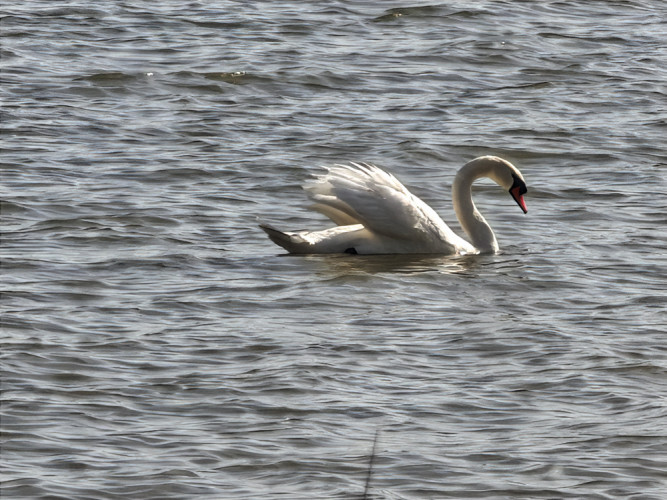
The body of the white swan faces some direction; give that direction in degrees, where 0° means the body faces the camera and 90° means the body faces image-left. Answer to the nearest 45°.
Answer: approximately 270°
